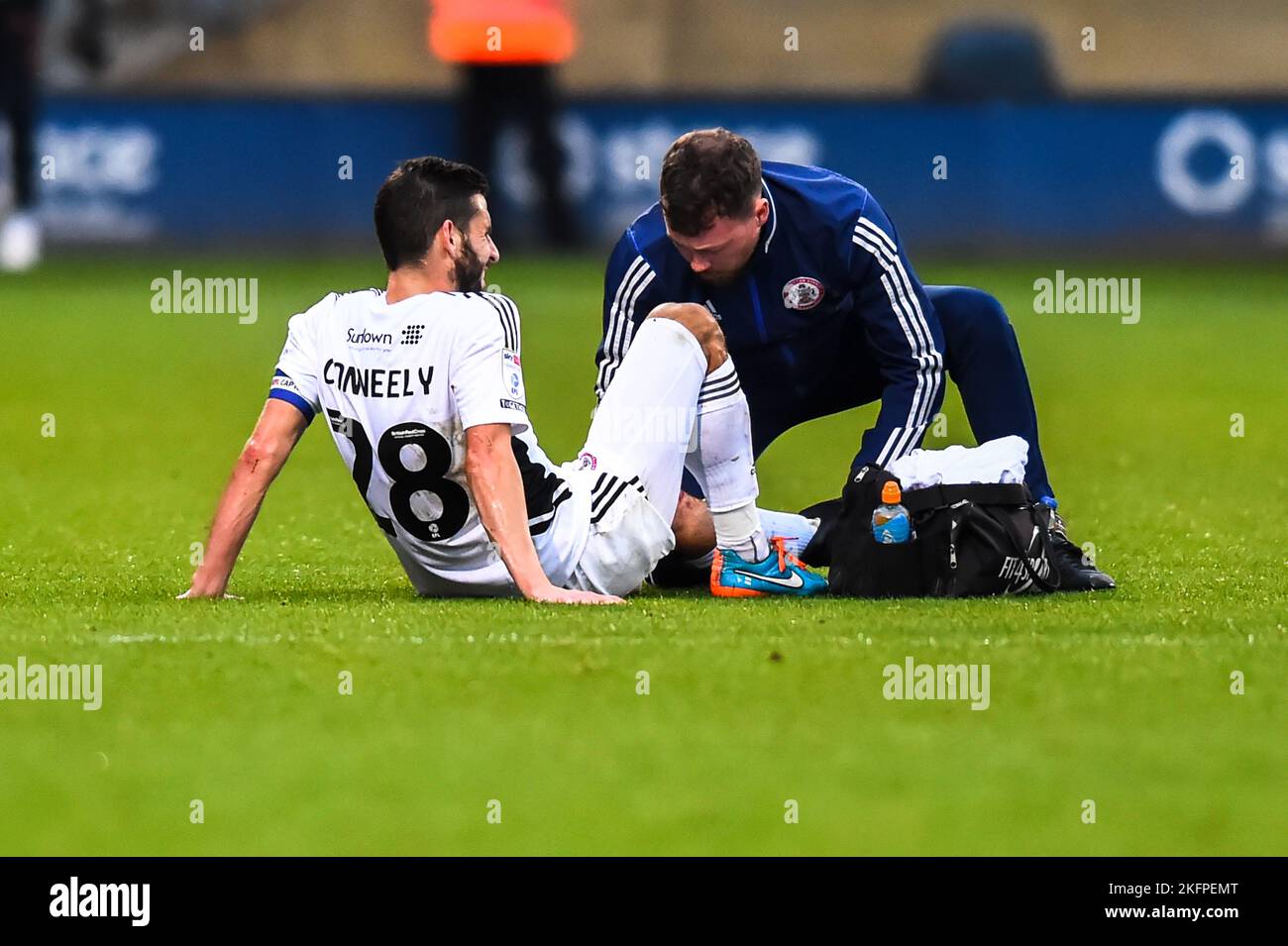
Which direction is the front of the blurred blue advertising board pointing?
toward the camera

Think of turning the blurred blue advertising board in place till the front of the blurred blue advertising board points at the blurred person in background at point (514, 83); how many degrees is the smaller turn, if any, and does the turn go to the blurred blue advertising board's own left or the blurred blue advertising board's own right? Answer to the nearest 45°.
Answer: approximately 135° to the blurred blue advertising board's own right

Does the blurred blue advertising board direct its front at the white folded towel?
yes

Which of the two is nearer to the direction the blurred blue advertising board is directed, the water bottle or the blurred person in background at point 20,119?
the water bottle

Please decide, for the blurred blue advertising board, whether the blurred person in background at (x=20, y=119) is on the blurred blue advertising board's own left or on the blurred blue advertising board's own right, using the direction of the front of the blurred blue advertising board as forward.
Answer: on the blurred blue advertising board's own right

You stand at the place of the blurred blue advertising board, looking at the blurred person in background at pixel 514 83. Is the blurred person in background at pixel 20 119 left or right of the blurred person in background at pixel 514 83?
left

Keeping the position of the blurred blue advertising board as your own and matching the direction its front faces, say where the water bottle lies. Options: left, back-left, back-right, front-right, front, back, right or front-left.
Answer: front
